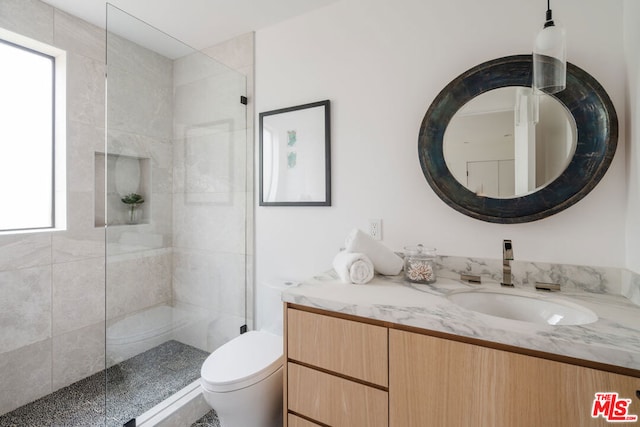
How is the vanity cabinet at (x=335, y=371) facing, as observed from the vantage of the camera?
facing the viewer and to the left of the viewer

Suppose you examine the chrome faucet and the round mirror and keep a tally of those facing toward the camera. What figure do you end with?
2

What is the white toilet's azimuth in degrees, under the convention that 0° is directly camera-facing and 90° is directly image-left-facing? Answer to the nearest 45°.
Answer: approximately 45°

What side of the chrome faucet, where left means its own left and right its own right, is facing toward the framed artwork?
right

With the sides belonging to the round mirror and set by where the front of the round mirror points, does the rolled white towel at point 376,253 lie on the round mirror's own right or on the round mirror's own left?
on the round mirror's own right

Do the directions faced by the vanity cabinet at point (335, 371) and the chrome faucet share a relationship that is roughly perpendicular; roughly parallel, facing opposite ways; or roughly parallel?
roughly parallel

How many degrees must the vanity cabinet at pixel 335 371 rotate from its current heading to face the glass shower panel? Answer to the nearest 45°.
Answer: approximately 90° to its right

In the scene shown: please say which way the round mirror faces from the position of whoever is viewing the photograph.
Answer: facing the viewer
